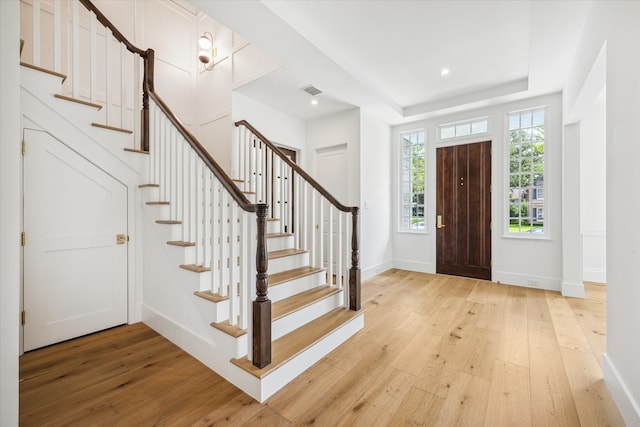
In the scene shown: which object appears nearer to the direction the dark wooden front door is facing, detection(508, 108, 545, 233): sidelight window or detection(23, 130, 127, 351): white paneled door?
the white paneled door

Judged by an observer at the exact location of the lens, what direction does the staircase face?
facing the viewer and to the right of the viewer

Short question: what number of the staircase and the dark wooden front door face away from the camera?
0

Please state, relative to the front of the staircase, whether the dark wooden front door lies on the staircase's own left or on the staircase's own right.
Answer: on the staircase's own left

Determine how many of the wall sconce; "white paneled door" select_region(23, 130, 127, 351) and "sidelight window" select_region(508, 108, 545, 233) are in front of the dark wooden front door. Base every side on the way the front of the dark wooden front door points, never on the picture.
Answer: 2

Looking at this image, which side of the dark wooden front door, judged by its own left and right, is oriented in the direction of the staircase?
front

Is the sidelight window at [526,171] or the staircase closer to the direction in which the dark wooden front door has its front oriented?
the staircase

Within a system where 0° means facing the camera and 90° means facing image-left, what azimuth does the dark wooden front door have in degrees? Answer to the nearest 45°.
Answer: approximately 45°

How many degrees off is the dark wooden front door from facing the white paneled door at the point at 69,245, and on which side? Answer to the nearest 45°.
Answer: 0° — it already faces it

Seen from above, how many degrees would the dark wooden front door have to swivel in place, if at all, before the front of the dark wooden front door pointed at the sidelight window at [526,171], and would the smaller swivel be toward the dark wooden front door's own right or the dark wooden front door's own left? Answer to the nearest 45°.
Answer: approximately 135° to the dark wooden front door's own left

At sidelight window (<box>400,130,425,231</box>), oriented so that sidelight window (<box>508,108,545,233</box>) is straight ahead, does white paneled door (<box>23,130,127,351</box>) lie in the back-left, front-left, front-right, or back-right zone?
back-right
